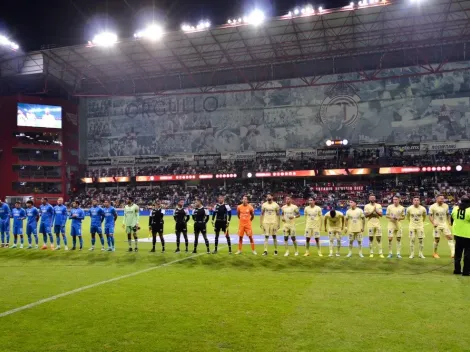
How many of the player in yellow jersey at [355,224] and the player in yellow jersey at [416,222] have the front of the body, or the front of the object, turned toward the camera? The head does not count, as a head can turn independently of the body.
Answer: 2

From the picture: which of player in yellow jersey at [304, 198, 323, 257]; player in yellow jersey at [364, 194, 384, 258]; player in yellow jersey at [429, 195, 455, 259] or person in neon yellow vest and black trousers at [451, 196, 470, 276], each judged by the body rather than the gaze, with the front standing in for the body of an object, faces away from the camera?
the person in neon yellow vest and black trousers

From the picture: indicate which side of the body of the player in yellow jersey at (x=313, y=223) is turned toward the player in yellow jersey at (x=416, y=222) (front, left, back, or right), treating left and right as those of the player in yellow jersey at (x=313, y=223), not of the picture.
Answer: left

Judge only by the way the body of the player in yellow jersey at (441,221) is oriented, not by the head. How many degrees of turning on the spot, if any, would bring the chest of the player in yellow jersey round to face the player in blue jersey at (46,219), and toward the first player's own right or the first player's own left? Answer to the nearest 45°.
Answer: approximately 90° to the first player's own right

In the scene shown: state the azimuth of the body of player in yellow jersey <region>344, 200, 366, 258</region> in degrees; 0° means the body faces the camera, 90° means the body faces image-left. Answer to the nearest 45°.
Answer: approximately 0°

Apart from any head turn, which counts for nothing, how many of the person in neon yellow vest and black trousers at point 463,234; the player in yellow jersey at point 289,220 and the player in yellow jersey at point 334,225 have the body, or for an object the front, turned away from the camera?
1

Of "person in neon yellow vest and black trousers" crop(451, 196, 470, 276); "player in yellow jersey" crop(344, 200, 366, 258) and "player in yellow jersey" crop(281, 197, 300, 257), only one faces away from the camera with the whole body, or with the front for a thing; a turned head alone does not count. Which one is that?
the person in neon yellow vest and black trousers

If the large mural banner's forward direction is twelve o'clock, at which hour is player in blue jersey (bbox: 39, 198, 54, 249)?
The player in blue jersey is roughly at 1 o'clock from the large mural banner.

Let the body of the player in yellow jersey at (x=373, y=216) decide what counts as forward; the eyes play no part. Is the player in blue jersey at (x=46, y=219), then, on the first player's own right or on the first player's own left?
on the first player's own right

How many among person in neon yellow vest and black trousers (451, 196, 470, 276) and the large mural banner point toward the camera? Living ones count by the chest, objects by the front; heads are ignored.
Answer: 1

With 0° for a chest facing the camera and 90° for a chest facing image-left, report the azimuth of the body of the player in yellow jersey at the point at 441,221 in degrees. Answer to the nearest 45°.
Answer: approximately 0°
